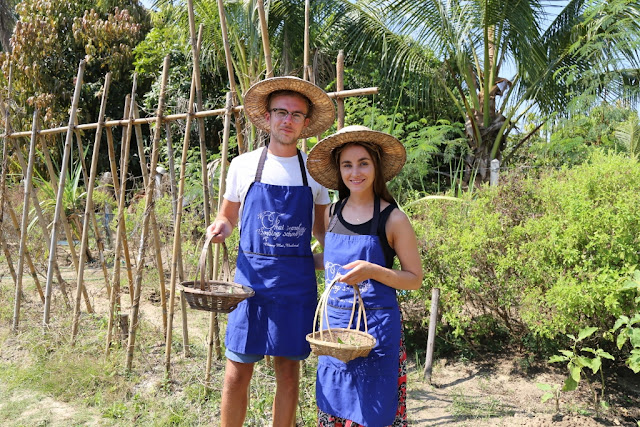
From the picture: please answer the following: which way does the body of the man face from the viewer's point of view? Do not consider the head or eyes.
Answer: toward the camera

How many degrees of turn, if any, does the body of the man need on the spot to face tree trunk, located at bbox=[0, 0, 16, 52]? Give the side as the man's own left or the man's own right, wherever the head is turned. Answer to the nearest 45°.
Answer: approximately 135° to the man's own right

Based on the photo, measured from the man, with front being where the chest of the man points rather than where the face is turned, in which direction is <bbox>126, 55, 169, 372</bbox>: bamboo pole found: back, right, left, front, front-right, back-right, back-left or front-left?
back-right

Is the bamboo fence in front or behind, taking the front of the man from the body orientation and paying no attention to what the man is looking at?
behind

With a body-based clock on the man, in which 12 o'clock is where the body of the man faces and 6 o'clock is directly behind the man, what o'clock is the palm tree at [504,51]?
The palm tree is roughly at 7 o'clock from the man.

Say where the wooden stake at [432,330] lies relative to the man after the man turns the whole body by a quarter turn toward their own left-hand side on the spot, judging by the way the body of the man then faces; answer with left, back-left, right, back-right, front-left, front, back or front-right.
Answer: front-left
